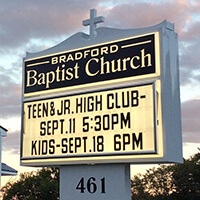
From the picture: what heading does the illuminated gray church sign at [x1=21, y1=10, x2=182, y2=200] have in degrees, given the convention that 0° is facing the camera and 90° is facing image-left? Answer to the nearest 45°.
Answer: approximately 45°
